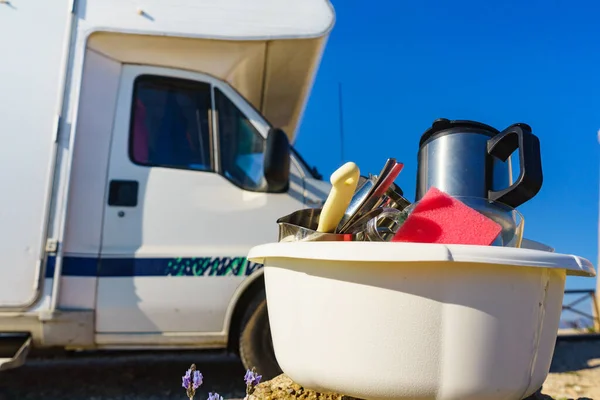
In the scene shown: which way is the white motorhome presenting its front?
to the viewer's right
